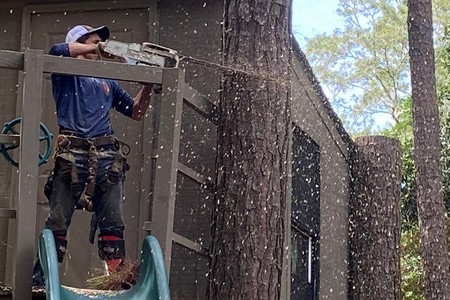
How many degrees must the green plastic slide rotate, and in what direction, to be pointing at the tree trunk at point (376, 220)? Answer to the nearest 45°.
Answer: approximately 135° to its left

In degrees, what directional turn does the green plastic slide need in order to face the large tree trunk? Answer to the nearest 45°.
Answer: approximately 135° to its left

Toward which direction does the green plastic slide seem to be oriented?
toward the camera

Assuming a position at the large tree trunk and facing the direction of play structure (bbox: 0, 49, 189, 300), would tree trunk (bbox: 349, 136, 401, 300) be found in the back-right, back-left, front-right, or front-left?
back-right

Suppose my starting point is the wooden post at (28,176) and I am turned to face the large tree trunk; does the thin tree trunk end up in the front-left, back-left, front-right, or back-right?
front-left

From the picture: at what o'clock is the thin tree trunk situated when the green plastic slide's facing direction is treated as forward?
The thin tree trunk is roughly at 7 o'clock from the green plastic slide.

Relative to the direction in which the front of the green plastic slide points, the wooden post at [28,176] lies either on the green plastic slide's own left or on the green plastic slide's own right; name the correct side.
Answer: on the green plastic slide's own right
